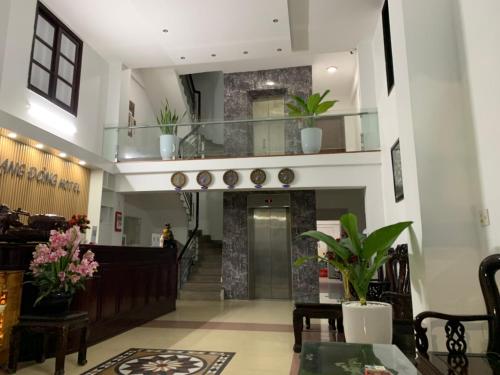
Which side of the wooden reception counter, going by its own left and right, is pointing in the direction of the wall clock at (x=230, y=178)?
left

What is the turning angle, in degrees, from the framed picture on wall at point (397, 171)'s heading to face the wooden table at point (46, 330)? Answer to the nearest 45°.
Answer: approximately 45° to its left

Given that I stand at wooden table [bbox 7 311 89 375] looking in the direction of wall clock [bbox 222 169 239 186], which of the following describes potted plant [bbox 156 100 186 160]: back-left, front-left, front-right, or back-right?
front-left

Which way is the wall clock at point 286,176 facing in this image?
toward the camera

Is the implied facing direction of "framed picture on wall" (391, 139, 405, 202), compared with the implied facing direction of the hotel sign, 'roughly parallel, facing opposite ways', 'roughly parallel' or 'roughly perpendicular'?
roughly parallel, facing opposite ways

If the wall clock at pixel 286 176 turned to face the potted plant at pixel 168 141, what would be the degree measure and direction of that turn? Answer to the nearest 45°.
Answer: approximately 90° to its right

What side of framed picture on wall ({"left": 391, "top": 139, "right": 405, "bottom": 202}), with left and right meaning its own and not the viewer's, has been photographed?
left

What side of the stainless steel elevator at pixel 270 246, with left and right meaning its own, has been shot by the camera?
front

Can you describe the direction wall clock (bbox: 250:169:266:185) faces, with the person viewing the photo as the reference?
facing the viewer

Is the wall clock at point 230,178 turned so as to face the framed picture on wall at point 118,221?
no

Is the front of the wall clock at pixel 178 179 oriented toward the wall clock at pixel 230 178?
no

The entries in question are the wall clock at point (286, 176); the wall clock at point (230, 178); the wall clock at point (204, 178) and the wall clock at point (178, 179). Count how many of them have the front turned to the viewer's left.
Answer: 0

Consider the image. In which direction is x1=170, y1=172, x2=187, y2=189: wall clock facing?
toward the camera

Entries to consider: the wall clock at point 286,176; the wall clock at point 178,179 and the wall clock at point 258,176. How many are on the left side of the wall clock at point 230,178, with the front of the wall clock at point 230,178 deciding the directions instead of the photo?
2
